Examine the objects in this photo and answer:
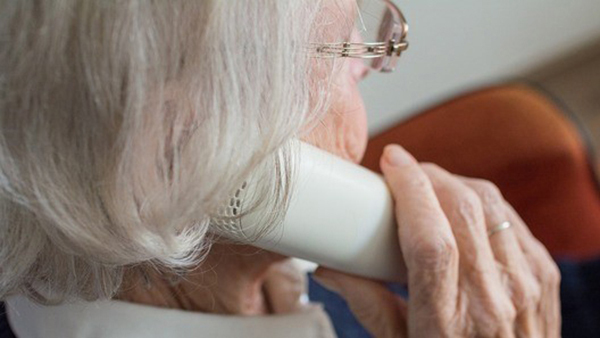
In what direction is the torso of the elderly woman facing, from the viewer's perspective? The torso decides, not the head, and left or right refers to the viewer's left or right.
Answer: facing away from the viewer and to the right of the viewer

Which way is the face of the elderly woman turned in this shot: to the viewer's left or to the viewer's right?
to the viewer's right

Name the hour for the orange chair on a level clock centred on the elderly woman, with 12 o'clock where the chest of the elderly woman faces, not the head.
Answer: The orange chair is roughly at 12 o'clock from the elderly woman.
